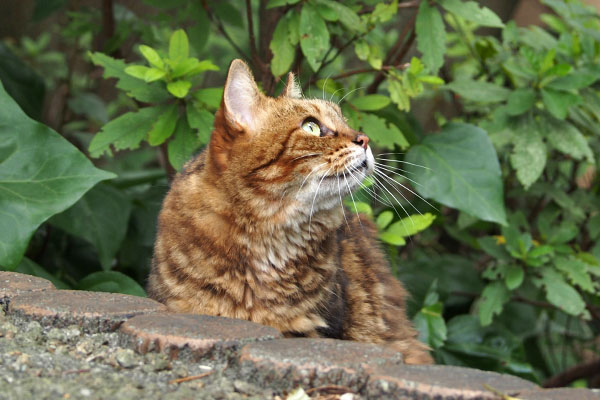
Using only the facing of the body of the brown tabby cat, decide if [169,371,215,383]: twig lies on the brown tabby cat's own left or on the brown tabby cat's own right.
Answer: on the brown tabby cat's own right

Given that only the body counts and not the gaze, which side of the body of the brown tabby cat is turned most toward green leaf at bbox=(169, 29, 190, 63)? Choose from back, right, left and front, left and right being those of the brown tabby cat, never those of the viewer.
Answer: back

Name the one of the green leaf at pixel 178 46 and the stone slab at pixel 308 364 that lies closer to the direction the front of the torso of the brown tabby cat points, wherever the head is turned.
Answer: the stone slab

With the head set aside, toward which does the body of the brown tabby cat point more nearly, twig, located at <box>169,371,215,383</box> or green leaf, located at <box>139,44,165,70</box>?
the twig

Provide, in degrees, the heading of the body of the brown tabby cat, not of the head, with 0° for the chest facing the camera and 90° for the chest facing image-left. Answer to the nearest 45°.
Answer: approximately 315°

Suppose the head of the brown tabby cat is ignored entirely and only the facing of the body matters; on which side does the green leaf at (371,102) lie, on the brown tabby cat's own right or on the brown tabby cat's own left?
on the brown tabby cat's own left

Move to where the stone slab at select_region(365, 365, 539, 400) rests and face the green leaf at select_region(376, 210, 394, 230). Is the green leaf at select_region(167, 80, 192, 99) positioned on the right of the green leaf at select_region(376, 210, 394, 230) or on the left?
left

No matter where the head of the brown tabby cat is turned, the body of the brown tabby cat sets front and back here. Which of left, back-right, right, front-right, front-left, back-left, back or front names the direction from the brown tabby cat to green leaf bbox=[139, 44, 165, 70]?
back

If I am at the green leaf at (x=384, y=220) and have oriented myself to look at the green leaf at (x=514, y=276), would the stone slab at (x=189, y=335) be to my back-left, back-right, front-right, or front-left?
back-right

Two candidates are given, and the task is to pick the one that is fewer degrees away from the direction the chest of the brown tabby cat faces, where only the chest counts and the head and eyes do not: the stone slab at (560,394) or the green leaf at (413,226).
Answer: the stone slab

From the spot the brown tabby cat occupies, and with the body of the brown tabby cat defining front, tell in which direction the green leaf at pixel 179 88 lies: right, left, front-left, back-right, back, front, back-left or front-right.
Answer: back

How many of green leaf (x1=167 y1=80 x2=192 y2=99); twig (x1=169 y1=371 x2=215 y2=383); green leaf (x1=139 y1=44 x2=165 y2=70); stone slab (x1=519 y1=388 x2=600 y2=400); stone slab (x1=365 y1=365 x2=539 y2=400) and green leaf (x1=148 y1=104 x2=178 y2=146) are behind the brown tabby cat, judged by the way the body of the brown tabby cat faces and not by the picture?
3

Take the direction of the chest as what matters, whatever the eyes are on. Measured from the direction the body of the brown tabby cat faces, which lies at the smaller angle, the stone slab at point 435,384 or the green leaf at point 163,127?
the stone slab
